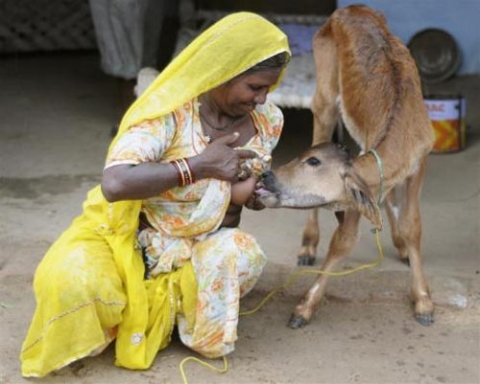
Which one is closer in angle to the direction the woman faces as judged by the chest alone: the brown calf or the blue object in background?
the brown calf

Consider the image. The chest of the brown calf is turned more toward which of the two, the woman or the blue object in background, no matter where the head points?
the woman

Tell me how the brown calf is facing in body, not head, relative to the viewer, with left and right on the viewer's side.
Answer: facing the viewer

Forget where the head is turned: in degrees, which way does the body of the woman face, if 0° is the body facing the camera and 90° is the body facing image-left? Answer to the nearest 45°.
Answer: approximately 315°

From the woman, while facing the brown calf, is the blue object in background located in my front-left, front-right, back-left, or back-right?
front-left

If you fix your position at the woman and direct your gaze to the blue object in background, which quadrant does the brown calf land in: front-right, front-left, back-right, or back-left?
front-right

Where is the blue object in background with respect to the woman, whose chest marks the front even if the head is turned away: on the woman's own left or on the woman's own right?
on the woman's own left

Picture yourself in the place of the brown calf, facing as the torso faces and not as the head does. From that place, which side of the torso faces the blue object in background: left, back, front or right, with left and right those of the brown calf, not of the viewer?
back
